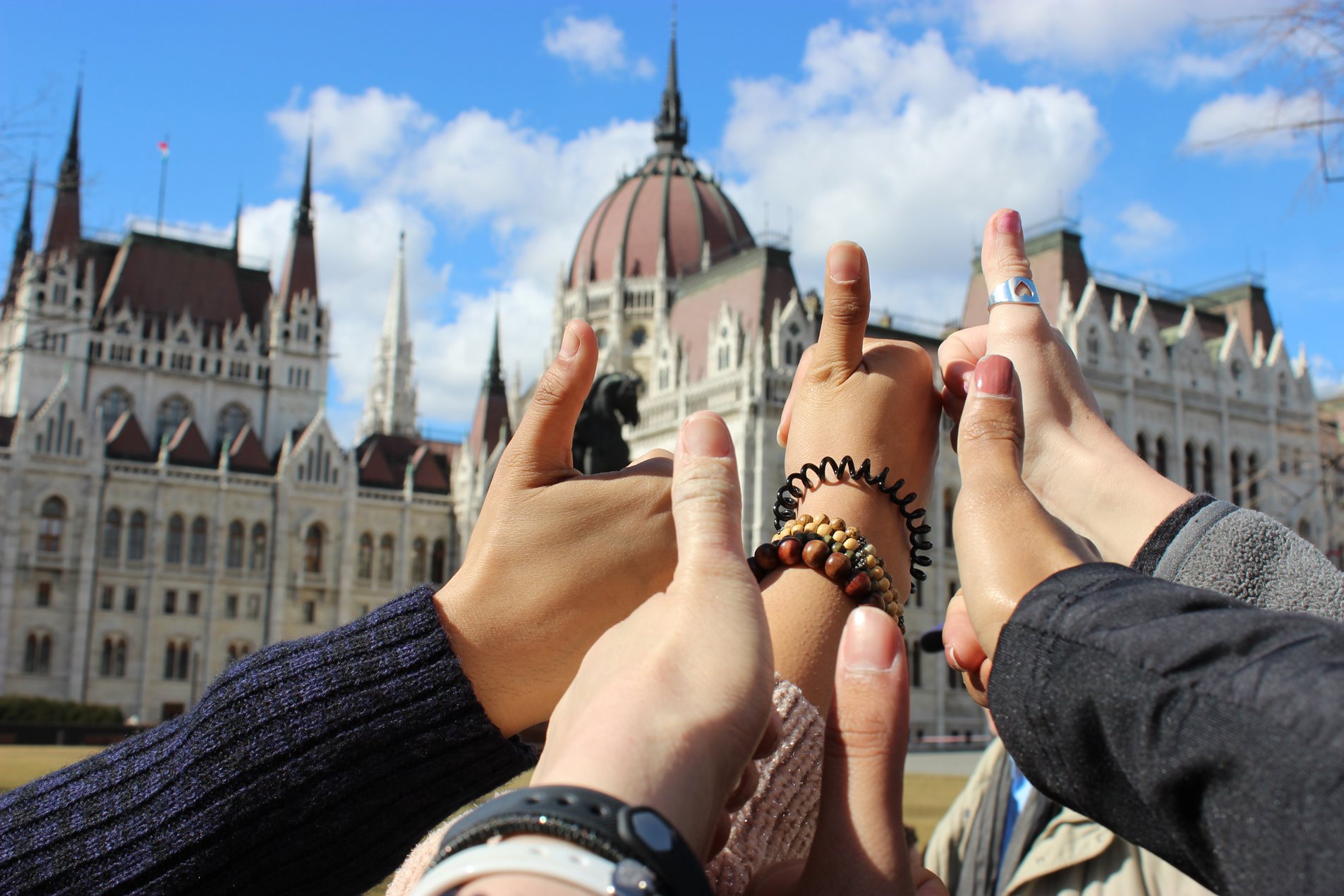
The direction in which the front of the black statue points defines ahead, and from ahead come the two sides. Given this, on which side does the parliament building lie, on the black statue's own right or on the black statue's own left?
on the black statue's own left

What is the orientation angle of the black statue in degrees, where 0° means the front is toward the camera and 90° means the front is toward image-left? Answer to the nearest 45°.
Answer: approximately 270°
